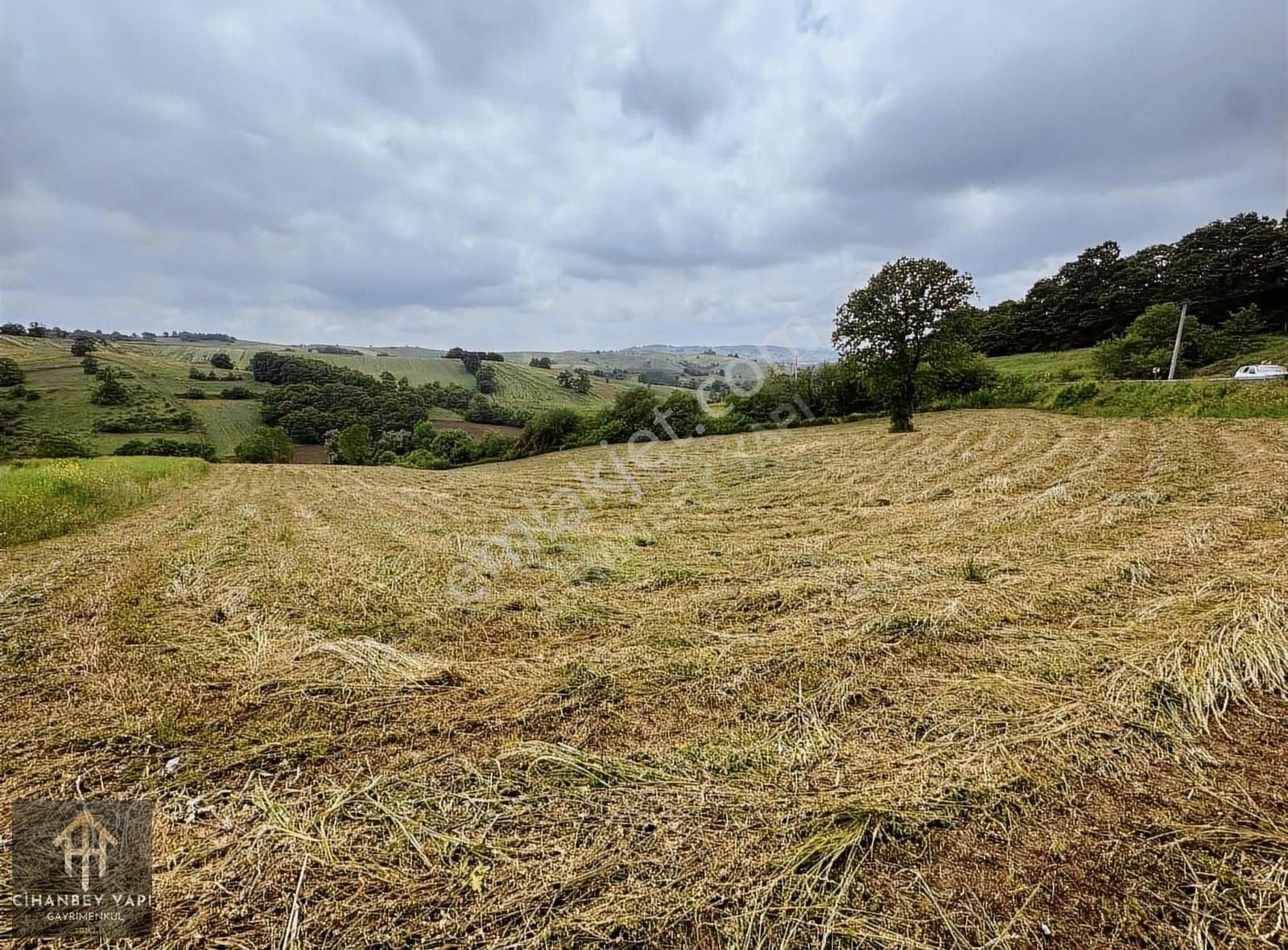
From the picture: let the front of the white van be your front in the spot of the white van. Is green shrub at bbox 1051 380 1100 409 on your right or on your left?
on your left

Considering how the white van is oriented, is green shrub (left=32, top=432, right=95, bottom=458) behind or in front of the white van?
in front

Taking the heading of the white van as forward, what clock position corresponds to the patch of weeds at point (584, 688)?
The patch of weeds is roughly at 9 o'clock from the white van.

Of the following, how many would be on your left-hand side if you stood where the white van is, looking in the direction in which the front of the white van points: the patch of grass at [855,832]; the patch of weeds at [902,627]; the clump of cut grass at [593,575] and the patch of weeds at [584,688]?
4

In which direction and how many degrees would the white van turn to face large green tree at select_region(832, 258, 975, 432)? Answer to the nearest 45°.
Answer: approximately 45° to its left

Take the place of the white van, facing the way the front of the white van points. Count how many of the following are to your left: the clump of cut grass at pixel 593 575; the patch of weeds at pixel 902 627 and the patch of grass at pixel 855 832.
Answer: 3

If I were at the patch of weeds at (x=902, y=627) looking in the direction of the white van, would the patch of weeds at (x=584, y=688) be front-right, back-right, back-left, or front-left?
back-left

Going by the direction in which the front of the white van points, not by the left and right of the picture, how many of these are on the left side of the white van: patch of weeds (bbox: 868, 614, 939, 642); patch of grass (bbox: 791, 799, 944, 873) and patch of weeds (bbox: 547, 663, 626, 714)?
3

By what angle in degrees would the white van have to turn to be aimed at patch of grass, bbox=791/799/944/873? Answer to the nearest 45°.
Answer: approximately 90° to its left

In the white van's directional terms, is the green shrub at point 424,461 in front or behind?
in front

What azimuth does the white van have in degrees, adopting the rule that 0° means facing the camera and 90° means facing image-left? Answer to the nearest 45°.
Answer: approximately 90°

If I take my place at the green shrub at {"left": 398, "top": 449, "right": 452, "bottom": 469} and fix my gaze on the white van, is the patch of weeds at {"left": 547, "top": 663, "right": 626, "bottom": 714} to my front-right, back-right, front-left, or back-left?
front-right

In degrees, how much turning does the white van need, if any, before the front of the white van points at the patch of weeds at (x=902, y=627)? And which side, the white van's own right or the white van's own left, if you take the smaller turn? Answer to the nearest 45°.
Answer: approximately 90° to the white van's own left
